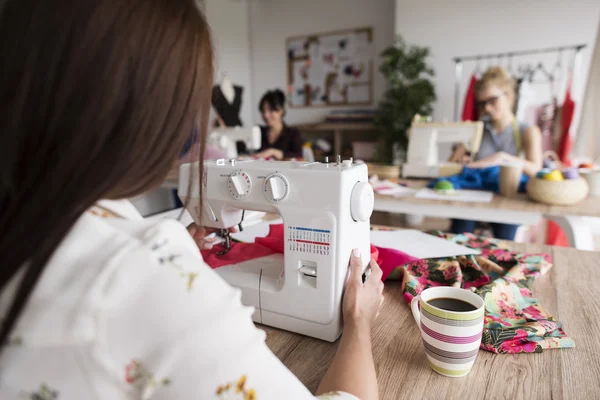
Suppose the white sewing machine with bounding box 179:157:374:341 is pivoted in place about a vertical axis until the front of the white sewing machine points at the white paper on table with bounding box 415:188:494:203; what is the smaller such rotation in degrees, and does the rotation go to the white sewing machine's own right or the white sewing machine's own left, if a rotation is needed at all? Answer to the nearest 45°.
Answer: approximately 180°

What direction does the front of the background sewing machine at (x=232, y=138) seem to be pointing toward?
away from the camera

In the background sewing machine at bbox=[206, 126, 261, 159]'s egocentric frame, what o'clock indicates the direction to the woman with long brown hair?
The woman with long brown hair is roughly at 6 o'clock from the background sewing machine.

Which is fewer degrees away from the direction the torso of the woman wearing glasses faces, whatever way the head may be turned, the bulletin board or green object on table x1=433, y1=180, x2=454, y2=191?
the green object on table

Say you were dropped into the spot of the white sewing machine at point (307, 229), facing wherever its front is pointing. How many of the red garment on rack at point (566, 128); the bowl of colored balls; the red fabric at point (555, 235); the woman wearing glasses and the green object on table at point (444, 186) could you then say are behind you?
5

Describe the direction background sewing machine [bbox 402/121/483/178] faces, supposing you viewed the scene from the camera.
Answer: facing away from the viewer

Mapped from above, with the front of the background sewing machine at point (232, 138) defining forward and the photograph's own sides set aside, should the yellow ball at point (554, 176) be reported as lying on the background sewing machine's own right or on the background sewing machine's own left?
on the background sewing machine's own right

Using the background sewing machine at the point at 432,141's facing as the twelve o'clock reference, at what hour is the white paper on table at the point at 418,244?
The white paper on table is roughly at 6 o'clock from the background sewing machine.

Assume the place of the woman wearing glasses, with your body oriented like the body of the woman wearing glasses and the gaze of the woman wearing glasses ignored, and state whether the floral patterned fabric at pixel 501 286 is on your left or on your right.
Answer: on your left

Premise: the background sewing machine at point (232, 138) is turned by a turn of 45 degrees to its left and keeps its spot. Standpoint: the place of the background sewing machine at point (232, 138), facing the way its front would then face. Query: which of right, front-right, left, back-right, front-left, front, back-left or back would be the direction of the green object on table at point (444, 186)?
back

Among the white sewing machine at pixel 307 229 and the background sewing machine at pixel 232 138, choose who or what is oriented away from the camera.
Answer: the background sewing machine

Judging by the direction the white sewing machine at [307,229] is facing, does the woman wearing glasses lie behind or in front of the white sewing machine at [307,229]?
behind

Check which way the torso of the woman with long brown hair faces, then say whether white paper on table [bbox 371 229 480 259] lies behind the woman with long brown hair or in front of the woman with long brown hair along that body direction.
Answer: in front

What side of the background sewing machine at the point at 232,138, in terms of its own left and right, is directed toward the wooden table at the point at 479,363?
back

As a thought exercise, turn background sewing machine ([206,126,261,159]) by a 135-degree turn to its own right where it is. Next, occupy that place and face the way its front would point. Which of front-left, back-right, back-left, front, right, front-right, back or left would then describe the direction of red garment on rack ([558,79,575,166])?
front-left
